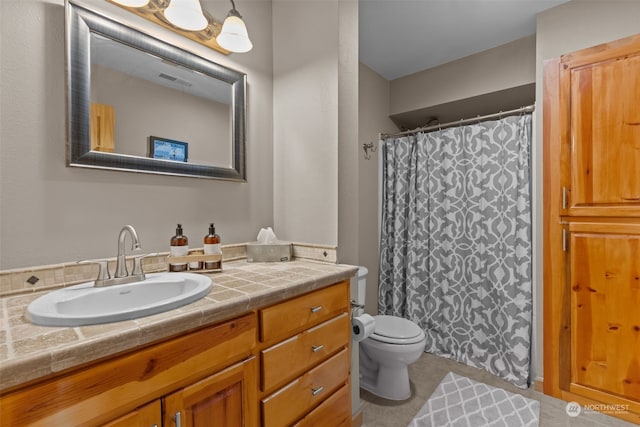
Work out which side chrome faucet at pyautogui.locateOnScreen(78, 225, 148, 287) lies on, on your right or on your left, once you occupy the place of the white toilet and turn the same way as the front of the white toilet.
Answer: on your right

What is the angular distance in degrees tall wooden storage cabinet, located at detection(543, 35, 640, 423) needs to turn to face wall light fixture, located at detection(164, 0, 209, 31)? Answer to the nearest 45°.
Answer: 0° — it already faces it

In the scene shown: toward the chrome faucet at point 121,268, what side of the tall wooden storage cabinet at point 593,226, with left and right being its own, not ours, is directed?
front

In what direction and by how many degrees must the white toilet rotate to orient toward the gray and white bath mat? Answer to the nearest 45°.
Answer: approximately 45° to its left

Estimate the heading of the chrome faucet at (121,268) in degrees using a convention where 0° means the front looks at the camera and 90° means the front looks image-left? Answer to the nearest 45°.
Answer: approximately 315°

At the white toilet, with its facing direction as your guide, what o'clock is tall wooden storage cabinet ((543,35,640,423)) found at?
The tall wooden storage cabinet is roughly at 10 o'clock from the white toilet.

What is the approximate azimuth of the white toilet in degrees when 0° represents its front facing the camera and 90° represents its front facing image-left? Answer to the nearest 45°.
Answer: approximately 315°

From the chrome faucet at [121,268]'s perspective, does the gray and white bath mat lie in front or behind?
in front

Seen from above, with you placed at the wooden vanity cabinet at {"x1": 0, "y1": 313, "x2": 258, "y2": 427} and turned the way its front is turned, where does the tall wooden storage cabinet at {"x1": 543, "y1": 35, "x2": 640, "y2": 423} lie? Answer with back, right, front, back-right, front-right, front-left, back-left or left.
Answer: front-left

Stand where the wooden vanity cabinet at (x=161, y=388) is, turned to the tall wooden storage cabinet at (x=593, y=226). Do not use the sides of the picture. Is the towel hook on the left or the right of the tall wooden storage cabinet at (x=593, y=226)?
left

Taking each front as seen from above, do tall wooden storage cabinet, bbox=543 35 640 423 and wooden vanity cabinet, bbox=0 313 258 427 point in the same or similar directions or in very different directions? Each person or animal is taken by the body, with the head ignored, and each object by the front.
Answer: very different directions
